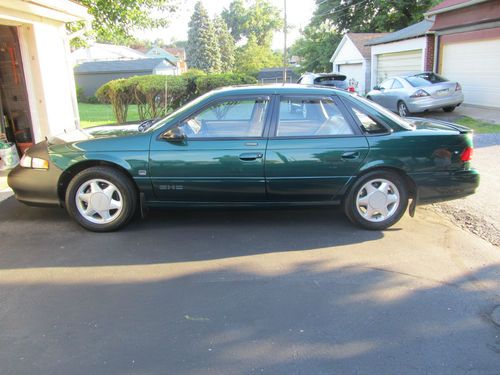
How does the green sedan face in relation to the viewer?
to the viewer's left

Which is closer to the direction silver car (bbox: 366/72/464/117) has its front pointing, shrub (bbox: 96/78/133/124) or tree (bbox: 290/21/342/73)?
the tree

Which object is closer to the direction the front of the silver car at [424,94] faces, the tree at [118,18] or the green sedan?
the tree

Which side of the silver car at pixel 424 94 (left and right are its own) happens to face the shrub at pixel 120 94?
left

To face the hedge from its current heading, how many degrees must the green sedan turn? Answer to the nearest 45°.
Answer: approximately 90° to its right

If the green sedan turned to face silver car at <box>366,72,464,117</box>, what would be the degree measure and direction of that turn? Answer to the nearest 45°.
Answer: approximately 135° to its right

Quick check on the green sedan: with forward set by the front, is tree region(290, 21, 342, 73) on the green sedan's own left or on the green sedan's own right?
on the green sedan's own right

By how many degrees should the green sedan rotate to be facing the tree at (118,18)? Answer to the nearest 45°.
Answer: approximately 90° to its right

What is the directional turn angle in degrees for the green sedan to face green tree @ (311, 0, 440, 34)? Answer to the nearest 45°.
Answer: approximately 90° to its right

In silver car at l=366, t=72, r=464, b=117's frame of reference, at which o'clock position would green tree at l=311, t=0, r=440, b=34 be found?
The green tree is roughly at 1 o'clock from the silver car.

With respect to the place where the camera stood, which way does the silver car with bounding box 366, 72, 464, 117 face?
facing away from the viewer and to the left of the viewer

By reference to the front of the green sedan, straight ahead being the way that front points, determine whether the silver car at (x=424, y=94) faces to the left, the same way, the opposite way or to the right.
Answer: to the right

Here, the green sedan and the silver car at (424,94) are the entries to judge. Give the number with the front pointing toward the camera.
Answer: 0
